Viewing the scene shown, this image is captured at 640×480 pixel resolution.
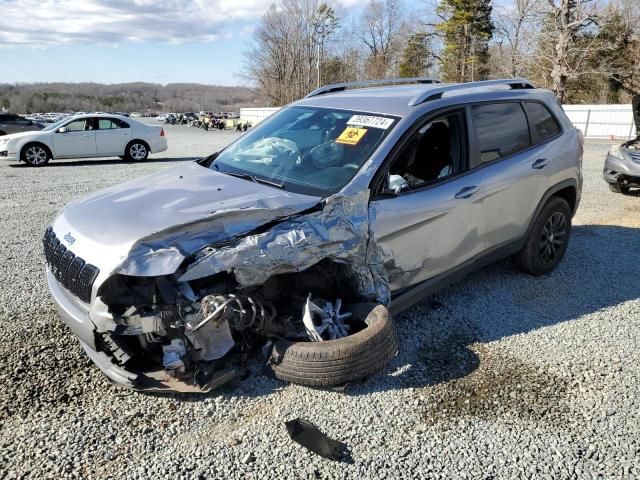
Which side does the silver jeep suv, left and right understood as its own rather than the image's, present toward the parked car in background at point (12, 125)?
right

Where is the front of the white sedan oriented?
to the viewer's left

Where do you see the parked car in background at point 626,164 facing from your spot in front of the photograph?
facing the viewer and to the left of the viewer

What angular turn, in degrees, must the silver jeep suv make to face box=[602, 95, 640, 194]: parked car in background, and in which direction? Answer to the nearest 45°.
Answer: approximately 180°

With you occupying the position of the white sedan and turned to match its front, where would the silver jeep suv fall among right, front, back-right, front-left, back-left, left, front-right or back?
left

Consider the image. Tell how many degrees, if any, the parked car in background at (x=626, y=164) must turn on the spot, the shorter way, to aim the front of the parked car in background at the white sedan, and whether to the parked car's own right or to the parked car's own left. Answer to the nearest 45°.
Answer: approximately 45° to the parked car's own right

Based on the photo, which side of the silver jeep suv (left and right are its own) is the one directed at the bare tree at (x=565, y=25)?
back

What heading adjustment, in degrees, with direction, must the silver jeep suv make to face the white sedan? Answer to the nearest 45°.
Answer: approximately 90° to its right
